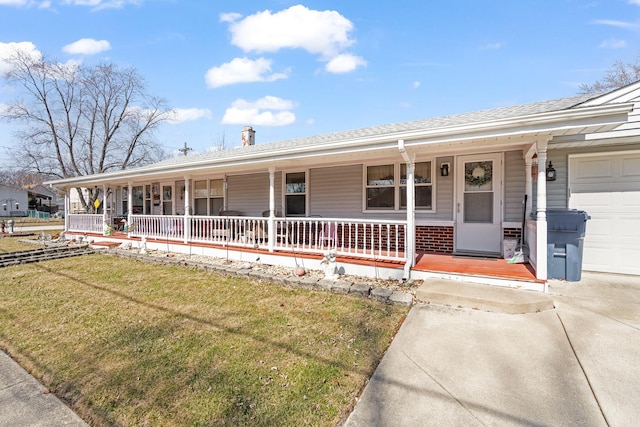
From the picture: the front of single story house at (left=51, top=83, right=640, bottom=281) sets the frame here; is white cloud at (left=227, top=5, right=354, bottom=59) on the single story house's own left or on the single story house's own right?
on the single story house's own right

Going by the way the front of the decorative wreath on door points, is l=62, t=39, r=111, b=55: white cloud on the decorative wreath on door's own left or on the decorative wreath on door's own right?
on the decorative wreath on door's own right

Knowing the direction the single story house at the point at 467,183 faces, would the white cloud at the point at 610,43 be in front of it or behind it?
behind

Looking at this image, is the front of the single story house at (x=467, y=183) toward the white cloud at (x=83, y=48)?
no

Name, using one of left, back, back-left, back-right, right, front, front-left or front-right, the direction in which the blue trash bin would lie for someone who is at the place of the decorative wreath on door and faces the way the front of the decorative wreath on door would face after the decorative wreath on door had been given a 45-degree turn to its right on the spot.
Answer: left

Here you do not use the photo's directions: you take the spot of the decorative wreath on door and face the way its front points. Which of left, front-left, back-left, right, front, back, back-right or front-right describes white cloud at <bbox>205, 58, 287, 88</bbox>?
back-right

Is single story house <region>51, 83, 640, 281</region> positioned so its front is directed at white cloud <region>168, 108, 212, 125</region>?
no

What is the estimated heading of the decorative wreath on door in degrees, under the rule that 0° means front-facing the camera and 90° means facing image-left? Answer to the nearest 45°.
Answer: approximately 0°

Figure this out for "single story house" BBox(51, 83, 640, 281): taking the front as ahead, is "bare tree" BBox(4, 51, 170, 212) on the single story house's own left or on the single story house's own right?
on the single story house's own right

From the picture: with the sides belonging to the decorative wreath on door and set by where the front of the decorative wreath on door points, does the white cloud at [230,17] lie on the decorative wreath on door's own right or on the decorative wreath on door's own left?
on the decorative wreath on door's own right

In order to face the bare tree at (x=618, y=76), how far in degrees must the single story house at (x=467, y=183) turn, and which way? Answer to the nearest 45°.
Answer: approximately 180°

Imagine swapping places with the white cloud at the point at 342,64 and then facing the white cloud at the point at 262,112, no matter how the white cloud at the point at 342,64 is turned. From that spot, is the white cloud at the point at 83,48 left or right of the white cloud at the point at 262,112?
left

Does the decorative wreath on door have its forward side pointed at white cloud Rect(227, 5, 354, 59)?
no

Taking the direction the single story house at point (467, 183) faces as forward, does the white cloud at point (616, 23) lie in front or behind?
behind

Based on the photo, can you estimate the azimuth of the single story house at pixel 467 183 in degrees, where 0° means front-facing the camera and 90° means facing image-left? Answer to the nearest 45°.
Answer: approximately 45°

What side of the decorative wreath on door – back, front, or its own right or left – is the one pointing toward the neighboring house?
right

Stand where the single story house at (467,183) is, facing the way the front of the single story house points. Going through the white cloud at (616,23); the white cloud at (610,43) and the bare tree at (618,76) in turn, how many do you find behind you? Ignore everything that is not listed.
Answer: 3
